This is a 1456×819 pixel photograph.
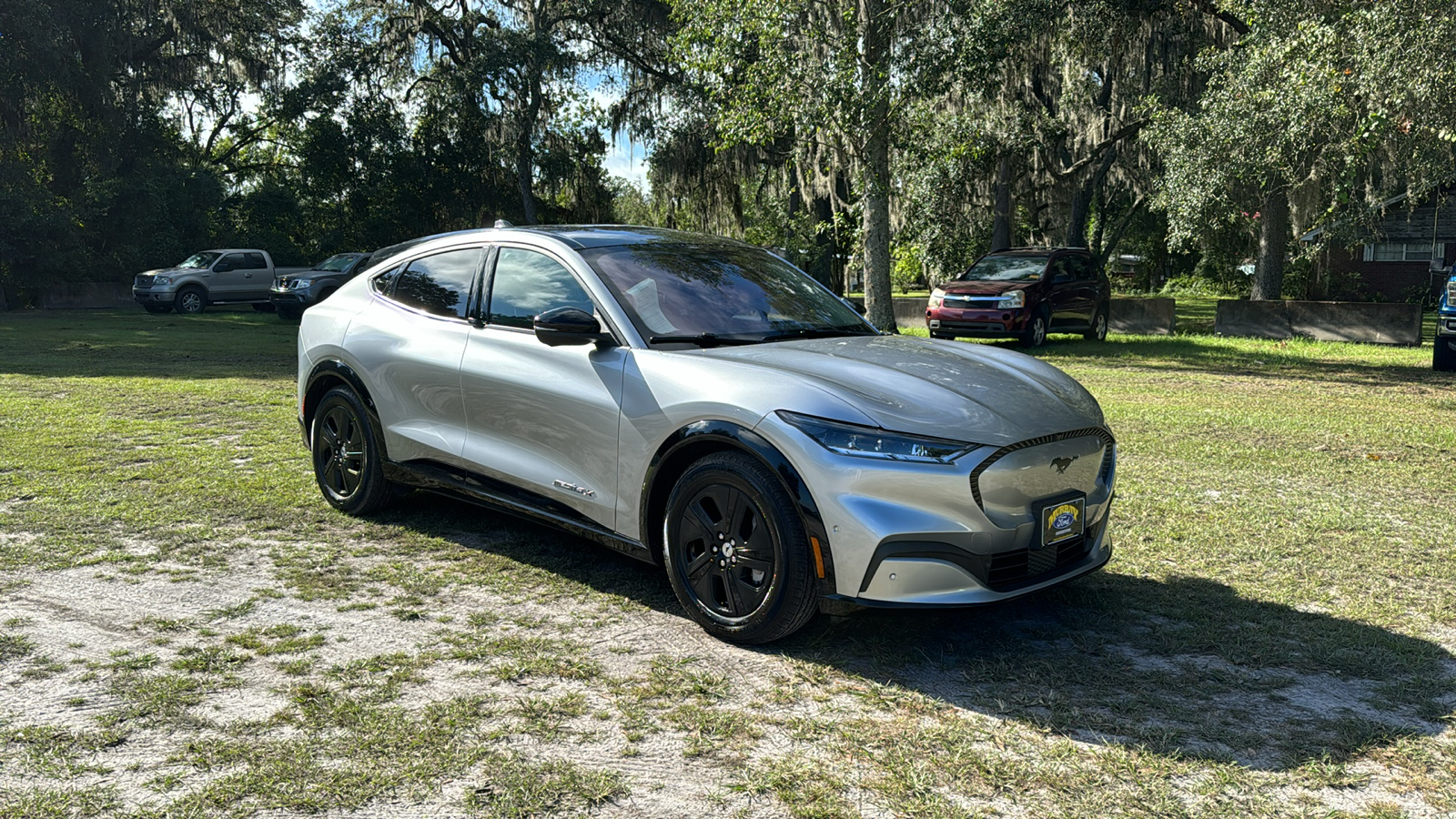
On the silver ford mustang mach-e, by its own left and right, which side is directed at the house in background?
left

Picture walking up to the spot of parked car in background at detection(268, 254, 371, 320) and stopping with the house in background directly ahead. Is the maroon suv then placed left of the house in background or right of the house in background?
right

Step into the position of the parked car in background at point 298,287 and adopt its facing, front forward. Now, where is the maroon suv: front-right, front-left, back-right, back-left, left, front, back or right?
left

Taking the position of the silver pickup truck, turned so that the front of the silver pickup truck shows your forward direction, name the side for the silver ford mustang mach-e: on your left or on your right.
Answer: on your left

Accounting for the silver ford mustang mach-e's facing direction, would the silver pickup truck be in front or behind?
behind

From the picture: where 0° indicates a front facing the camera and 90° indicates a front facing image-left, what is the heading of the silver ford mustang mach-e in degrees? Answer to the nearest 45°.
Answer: approximately 315°

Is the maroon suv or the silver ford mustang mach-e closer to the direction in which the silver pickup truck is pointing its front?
the silver ford mustang mach-e

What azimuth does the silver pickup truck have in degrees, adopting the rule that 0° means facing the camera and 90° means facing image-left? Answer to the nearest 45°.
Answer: approximately 45°

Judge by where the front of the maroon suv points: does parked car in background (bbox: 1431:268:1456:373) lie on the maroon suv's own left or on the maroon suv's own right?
on the maroon suv's own left

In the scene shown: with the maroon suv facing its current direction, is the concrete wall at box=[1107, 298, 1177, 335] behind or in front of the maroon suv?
behind

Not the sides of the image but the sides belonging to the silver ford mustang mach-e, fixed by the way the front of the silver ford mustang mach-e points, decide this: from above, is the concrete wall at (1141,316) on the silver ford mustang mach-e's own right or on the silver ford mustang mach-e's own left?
on the silver ford mustang mach-e's own left

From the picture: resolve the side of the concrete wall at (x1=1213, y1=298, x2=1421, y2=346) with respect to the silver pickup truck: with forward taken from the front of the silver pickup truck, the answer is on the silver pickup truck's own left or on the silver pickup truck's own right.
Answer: on the silver pickup truck's own left

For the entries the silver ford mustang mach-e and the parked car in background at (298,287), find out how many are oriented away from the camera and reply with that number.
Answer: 0

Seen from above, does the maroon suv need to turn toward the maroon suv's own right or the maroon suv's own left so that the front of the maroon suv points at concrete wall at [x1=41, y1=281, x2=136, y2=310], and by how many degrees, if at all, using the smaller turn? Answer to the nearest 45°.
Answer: approximately 45° to the maroon suv's own right

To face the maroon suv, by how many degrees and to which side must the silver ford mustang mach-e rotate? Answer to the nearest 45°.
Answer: approximately 135° to its left
